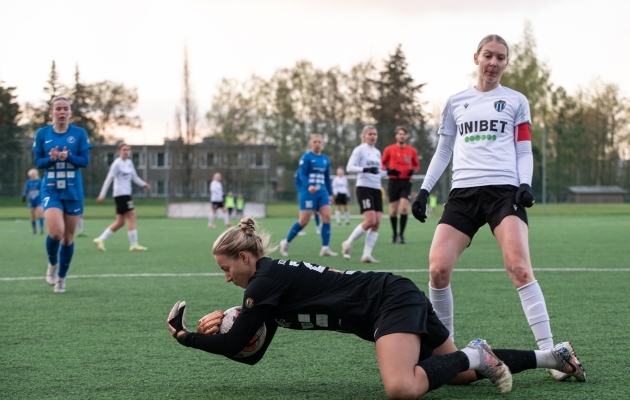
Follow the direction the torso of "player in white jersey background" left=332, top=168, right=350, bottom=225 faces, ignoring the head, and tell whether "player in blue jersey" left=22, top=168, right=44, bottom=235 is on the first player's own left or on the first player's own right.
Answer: on the first player's own right

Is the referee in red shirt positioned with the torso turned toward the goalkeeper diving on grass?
yes

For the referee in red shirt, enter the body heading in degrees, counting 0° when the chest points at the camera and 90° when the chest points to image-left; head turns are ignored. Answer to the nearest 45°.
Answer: approximately 0°

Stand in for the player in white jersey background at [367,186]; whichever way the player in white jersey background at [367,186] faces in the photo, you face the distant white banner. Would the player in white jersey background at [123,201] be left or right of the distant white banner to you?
left

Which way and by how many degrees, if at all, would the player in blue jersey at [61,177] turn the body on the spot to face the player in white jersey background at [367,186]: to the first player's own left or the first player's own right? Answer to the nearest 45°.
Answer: approximately 135° to the first player's own left
